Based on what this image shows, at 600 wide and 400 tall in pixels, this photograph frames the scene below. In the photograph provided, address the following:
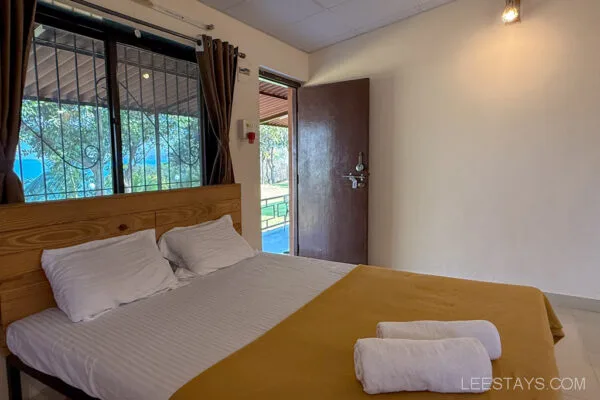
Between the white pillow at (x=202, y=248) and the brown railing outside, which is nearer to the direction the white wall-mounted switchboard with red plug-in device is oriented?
the white pillow

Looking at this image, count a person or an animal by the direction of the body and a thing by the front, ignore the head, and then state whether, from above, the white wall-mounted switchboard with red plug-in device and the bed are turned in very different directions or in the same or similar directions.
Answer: same or similar directions

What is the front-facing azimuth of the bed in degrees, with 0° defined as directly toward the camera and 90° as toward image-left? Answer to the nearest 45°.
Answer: approximately 315°

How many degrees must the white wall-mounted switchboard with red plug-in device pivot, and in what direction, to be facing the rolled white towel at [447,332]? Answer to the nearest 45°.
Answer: approximately 45° to its right

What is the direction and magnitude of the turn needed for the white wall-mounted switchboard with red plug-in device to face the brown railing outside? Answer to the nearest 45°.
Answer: approximately 135° to its left

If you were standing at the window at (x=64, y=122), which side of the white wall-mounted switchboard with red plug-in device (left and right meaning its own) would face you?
right

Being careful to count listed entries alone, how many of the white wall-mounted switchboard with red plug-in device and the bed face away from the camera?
0

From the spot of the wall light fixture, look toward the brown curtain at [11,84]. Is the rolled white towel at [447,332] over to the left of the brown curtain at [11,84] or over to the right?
left

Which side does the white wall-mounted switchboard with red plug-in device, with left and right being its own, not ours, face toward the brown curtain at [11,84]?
right

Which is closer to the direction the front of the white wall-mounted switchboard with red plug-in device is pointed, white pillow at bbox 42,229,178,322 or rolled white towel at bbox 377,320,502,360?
the rolled white towel

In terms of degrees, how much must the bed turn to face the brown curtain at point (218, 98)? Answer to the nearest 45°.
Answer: approximately 135° to its left

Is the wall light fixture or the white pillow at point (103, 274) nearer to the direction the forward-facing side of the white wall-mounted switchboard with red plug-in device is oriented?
the wall light fixture

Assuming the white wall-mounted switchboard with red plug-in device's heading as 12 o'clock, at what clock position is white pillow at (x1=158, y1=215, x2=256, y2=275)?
The white pillow is roughly at 2 o'clock from the white wall-mounted switchboard with red plug-in device.

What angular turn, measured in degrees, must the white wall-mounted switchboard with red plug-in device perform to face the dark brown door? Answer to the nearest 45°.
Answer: approximately 90° to its left

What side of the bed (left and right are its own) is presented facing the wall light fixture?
left
